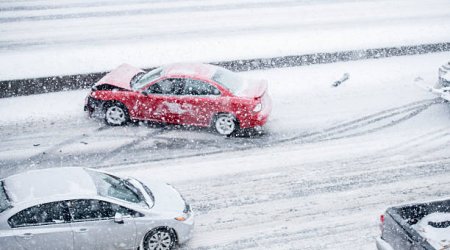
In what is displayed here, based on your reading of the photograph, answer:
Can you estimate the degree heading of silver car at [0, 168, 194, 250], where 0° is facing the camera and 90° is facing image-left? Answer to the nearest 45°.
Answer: approximately 270°

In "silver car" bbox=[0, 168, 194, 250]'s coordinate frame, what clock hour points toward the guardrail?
The guardrail is roughly at 10 o'clock from the silver car.

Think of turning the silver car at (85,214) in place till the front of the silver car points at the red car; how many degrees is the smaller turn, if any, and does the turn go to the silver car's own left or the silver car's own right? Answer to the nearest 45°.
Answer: approximately 45° to the silver car's own left
